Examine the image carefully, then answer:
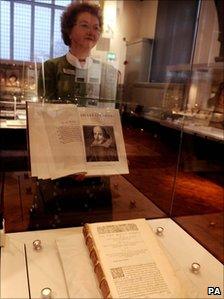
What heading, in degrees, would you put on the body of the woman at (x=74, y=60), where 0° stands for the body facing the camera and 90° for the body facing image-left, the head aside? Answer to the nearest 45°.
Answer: approximately 315°

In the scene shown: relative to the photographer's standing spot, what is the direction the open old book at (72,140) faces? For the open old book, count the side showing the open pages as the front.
facing the viewer
